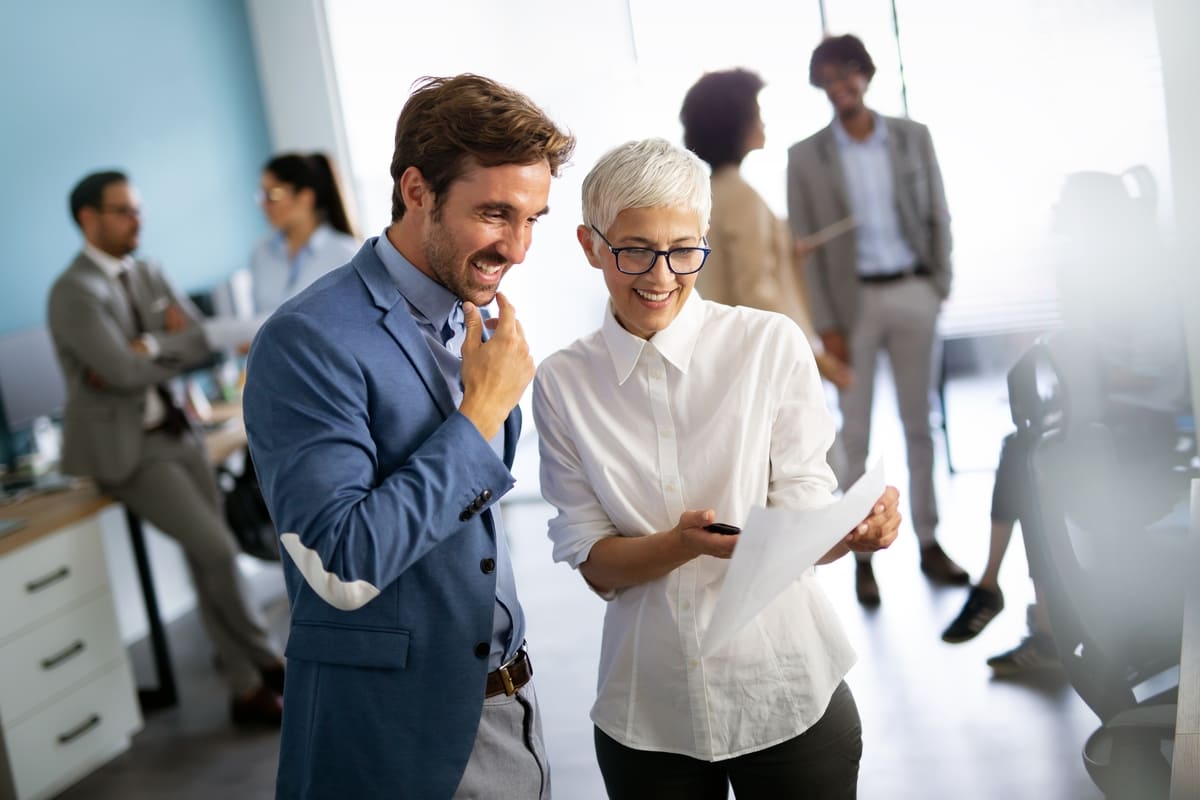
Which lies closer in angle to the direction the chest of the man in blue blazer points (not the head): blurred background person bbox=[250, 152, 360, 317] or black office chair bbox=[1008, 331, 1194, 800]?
the black office chair

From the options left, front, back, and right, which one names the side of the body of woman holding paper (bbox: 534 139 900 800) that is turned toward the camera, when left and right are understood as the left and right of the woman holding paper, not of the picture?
front

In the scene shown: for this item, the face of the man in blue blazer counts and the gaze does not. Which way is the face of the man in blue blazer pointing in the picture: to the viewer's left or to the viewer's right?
to the viewer's right

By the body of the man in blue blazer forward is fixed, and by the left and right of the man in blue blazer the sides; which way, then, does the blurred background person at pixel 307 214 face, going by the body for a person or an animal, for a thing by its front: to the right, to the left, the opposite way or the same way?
to the right

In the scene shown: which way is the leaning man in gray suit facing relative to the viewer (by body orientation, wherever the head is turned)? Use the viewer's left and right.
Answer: facing the viewer and to the right of the viewer

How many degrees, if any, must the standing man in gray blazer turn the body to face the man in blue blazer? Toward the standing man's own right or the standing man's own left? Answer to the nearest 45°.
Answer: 0° — they already face them

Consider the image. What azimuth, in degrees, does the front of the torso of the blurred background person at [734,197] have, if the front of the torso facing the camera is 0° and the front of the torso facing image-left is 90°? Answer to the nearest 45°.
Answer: approximately 225°

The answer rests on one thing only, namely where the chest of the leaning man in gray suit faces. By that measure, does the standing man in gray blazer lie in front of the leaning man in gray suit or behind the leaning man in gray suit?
in front
